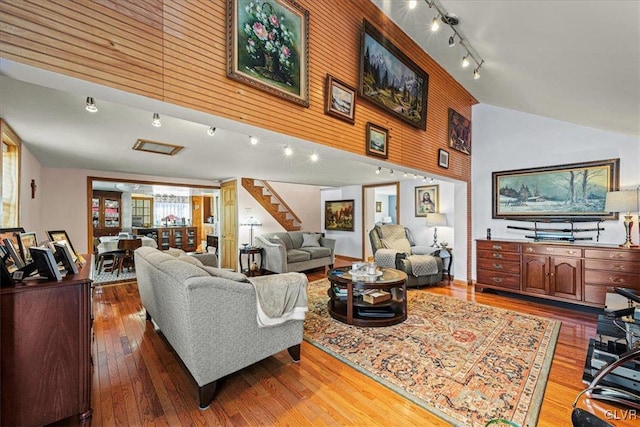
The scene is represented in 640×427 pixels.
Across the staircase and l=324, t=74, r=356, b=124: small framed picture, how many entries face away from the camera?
0

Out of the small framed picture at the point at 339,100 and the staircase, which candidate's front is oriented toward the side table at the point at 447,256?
the staircase

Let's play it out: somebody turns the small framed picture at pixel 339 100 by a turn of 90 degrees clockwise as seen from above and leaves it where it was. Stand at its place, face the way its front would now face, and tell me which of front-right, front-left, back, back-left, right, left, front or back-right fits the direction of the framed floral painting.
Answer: front

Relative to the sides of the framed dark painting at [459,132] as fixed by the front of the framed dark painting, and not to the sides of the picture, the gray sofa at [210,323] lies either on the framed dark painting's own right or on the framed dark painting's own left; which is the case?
on the framed dark painting's own right

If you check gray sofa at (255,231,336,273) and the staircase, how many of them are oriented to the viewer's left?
0

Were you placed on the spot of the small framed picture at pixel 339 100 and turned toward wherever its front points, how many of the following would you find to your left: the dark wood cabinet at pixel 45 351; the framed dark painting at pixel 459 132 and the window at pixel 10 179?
1

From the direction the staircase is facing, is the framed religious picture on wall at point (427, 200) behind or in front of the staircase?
in front

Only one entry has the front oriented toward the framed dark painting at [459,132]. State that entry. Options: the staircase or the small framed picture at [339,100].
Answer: the staircase

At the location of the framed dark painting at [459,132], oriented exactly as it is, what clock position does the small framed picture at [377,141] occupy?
The small framed picture is roughly at 2 o'clock from the framed dark painting.

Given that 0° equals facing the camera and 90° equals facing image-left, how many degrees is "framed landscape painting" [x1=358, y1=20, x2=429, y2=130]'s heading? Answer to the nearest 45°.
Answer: approximately 315°

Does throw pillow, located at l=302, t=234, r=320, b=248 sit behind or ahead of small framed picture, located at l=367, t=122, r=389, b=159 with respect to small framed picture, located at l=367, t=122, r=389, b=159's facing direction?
behind

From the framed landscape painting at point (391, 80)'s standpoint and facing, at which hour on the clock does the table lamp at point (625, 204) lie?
The table lamp is roughly at 10 o'clock from the framed landscape painting.
